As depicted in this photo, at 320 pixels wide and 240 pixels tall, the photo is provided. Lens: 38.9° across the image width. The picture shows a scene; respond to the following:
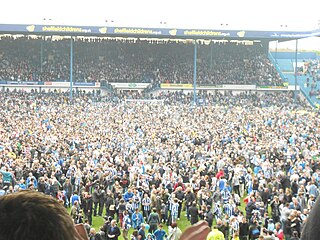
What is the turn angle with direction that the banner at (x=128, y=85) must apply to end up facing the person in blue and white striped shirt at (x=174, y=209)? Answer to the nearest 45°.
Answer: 0° — it already faces them

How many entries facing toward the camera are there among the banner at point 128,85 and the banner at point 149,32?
2

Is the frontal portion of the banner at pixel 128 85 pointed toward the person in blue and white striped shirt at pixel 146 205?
yes

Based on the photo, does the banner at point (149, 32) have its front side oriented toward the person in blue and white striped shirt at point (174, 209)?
yes

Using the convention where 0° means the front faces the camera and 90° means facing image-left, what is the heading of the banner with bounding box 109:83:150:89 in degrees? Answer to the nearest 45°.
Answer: approximately 0°

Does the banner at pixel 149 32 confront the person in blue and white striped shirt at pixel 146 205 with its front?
yes
